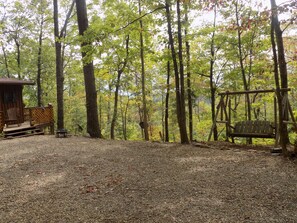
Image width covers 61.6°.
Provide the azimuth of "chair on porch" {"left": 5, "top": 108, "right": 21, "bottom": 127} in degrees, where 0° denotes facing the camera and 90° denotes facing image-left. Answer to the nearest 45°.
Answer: approximately 0°
